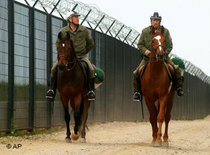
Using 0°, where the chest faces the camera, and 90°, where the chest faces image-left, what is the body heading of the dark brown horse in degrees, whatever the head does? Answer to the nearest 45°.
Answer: approximately 0°

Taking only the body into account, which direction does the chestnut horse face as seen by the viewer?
toward the camera

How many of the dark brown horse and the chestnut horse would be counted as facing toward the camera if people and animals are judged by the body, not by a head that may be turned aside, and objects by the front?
2

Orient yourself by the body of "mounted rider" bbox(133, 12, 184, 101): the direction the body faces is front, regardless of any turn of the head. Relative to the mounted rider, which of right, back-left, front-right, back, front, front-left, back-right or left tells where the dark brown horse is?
right

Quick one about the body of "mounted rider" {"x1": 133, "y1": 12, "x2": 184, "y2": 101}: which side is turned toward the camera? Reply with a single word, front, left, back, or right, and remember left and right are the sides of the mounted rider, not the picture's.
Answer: front

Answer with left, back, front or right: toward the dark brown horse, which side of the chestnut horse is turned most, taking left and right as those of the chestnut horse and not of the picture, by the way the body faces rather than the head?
right

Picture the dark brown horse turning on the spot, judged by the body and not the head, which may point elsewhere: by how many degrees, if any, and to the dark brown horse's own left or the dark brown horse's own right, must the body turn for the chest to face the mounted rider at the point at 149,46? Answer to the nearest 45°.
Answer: approximately 90° to the dark brown horse's own left

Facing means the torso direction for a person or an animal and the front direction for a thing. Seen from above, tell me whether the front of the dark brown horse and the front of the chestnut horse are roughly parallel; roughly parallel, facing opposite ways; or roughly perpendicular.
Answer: roughly parallel
